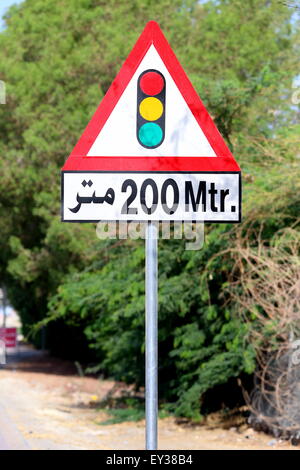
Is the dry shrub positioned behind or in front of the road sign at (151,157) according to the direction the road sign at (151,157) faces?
behind

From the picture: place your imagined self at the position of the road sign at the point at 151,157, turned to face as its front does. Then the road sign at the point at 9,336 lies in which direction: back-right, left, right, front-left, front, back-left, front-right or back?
back

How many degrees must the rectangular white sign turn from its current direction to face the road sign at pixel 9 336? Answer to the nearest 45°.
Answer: approximately 180°

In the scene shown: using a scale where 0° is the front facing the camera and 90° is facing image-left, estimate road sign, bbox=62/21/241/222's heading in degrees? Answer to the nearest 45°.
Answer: approximately 0°

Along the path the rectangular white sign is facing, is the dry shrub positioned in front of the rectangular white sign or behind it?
behind
